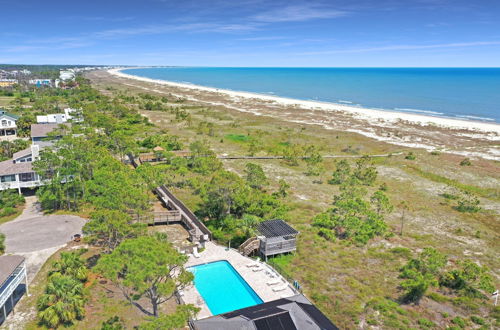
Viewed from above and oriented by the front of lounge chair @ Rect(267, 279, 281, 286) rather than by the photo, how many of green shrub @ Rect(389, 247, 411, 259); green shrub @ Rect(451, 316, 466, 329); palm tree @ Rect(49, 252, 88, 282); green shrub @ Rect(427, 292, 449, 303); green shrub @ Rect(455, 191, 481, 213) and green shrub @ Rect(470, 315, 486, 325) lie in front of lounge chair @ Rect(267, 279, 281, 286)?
1

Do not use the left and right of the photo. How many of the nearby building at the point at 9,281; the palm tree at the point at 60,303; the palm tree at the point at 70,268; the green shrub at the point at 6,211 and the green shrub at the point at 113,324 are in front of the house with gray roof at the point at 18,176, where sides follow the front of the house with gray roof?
5

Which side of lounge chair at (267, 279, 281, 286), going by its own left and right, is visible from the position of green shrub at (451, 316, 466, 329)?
back

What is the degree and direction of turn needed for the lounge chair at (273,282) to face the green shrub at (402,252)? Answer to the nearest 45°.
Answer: approximately 135° to its right

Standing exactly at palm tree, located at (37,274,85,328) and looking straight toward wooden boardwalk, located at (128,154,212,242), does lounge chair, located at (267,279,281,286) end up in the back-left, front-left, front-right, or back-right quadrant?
front-right

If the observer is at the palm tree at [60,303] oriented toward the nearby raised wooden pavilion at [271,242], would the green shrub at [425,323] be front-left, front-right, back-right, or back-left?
front-right

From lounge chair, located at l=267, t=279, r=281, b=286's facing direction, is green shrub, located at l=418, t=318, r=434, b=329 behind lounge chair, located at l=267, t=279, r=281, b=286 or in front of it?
behind

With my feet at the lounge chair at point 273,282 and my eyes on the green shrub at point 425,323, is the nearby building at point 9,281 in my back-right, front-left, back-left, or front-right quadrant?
back-right

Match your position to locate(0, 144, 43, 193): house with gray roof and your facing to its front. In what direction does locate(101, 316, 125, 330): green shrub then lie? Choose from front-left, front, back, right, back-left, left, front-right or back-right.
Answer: front

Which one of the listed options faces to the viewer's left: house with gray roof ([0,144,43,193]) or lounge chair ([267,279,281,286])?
the lounge chair

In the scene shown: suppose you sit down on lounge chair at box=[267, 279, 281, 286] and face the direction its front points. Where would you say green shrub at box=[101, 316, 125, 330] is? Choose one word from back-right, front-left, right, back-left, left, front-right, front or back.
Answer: front-left

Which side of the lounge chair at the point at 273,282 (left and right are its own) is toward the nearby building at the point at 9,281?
front

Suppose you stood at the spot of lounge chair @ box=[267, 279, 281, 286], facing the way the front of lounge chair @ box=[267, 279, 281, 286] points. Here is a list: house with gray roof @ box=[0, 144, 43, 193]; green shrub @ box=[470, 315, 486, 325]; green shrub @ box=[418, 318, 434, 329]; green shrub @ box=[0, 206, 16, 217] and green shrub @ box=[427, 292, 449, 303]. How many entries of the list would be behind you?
3

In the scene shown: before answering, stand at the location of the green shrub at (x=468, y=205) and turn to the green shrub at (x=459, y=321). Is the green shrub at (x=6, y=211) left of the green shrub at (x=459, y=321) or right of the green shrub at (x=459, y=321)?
right

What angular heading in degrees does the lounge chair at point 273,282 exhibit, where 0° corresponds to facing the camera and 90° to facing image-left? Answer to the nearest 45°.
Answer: approximately 90°

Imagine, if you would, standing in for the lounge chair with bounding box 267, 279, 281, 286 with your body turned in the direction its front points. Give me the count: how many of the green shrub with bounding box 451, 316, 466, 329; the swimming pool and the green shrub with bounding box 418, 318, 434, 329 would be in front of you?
1

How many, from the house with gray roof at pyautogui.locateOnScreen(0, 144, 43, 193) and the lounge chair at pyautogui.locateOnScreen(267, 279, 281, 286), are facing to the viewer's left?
1

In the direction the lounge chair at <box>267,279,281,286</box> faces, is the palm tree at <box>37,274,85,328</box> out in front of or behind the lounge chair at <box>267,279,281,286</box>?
in front

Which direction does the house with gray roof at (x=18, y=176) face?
toward the camera
